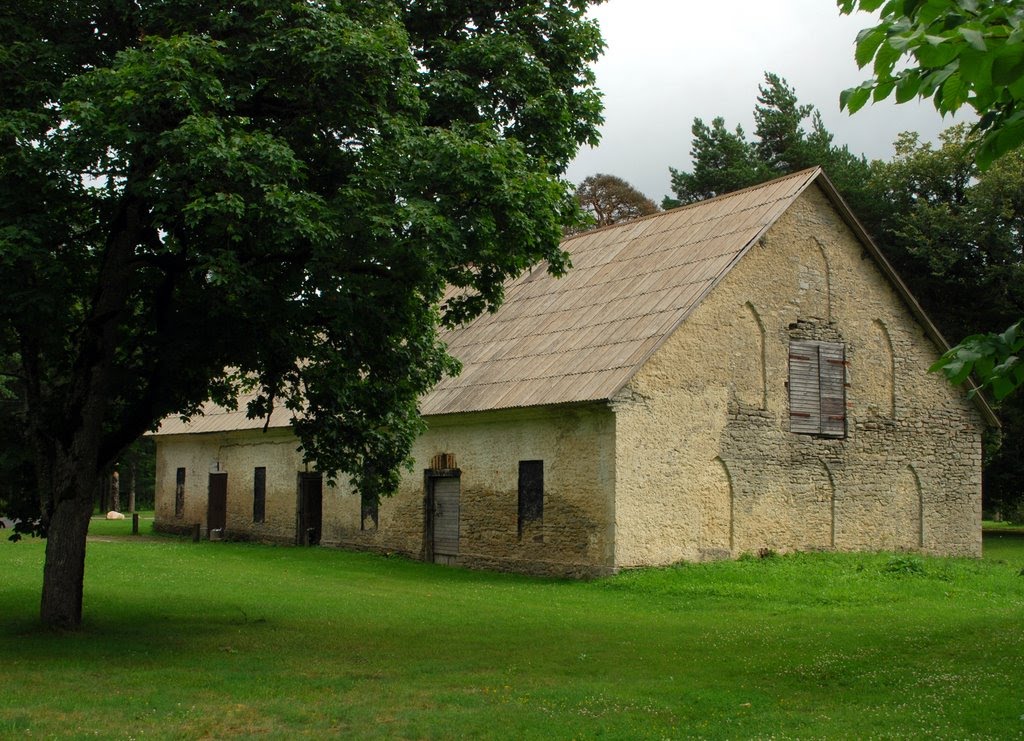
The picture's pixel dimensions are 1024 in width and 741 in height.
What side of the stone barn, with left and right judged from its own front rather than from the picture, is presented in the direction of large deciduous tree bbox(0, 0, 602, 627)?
front

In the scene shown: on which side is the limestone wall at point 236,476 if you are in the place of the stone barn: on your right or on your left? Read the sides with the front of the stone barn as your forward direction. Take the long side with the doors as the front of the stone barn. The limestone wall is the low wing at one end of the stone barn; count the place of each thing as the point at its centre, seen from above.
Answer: on your right

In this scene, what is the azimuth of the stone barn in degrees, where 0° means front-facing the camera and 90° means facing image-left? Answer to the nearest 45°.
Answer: approximately 45°
